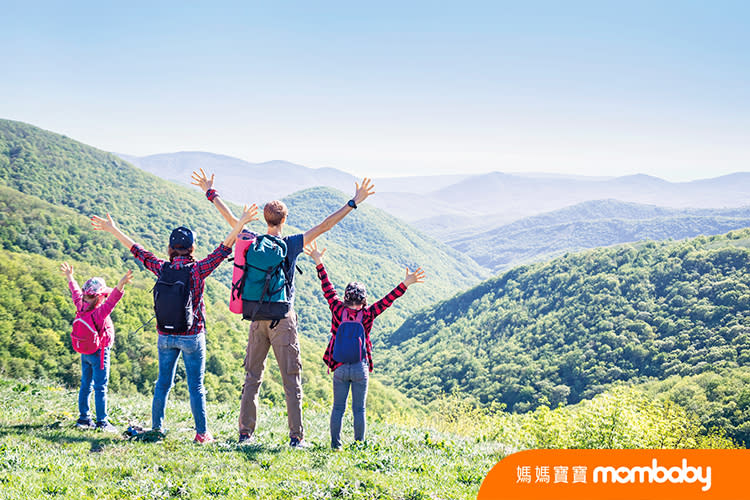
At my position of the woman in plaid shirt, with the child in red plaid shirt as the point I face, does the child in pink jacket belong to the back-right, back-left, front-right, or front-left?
back-left

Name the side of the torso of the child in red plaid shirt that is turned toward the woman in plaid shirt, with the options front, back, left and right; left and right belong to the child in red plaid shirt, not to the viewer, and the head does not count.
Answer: left

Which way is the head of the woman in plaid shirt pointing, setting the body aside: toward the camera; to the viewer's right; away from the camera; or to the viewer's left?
away from the camera

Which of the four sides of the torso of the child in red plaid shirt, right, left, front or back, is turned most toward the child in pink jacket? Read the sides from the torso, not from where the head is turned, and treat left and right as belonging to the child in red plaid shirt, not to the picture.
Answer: left

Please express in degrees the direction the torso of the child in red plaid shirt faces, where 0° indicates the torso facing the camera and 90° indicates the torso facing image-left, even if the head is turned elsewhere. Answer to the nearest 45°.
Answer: approximately 180°

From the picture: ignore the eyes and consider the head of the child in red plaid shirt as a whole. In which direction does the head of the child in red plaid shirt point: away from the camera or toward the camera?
away from the camera
